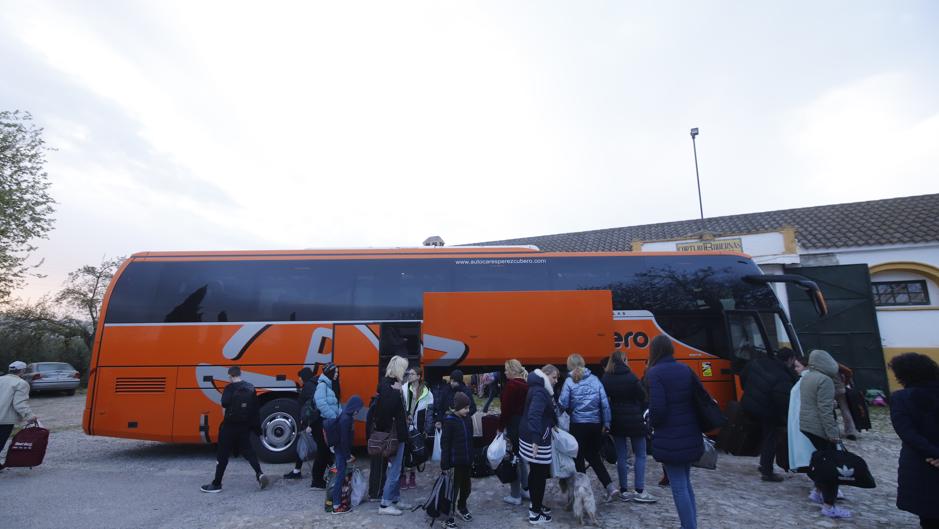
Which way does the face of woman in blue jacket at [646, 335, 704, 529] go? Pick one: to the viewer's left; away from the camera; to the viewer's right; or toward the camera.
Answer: away from the camera

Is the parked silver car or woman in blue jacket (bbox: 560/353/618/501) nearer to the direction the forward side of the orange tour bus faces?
the woman in blue jacket

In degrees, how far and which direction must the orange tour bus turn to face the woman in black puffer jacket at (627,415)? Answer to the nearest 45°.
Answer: approximately 45° to its right

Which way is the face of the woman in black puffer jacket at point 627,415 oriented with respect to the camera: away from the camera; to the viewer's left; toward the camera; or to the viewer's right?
away from the camera

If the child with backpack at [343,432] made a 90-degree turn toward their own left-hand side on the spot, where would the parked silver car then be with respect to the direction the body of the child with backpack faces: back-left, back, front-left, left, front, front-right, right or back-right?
front-left

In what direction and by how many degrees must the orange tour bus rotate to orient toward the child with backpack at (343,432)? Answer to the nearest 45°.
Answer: approximately 90° to its right

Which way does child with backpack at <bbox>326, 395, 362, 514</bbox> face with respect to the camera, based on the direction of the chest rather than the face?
to the viewer's right

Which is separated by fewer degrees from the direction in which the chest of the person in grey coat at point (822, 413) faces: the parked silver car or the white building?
the white building

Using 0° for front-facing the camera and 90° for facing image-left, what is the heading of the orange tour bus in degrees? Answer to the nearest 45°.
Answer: approximately 270°
